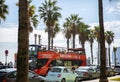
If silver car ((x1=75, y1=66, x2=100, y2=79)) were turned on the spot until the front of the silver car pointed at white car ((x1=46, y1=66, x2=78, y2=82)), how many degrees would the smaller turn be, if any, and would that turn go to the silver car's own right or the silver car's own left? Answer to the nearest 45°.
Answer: approximately 135° to the silver car's own right
